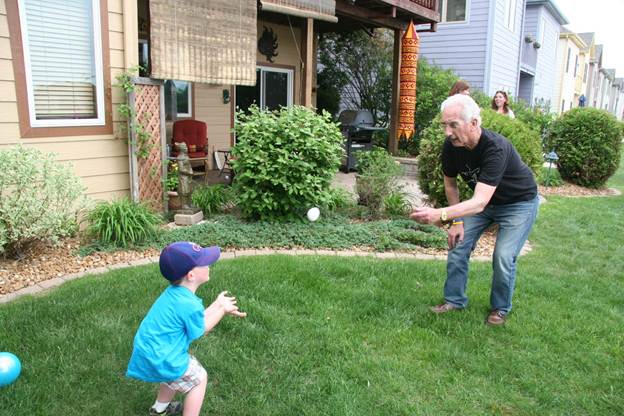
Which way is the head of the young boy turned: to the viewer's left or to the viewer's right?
to the viewer's right

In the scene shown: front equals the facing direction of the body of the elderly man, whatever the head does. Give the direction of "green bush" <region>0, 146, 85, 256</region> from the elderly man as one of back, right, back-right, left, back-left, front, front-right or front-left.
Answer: front-right

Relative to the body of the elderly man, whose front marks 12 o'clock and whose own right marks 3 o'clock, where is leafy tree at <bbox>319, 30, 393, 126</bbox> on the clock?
The leafy tree is roughly at 4 o'clock from the elderly man.

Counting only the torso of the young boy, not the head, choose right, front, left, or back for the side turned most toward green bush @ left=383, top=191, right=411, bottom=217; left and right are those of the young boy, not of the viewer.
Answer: front

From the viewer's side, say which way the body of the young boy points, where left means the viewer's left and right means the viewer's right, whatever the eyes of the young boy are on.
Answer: facing away from the viewer and to the right of the viewer

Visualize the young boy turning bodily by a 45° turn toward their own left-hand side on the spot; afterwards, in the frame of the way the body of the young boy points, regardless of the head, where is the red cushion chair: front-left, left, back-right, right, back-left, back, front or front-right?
front

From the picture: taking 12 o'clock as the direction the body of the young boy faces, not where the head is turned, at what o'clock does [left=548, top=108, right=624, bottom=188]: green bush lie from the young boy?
The green bush is roughly at 12 o'clock from the young boy.

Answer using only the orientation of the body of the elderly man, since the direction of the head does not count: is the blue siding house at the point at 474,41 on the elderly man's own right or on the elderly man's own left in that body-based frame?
on the elderly man's own right

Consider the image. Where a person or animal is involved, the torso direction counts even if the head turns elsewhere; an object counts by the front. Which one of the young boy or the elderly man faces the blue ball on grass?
the elderly man

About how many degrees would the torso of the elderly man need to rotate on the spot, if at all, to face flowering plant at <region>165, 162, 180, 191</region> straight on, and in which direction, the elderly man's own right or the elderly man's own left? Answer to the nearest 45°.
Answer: approximately 90° to the elderly man's own right

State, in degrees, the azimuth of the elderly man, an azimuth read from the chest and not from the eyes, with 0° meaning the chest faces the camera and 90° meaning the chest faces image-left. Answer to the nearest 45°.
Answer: approximately 45°

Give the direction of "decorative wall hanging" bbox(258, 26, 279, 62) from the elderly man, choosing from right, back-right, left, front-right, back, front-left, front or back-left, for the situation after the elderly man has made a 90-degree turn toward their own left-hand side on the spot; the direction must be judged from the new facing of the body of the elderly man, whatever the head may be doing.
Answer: back

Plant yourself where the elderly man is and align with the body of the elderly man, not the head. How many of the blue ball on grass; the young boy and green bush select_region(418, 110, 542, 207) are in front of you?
2

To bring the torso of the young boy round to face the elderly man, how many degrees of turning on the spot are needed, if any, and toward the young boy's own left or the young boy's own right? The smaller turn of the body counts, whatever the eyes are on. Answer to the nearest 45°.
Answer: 0° — they already face them

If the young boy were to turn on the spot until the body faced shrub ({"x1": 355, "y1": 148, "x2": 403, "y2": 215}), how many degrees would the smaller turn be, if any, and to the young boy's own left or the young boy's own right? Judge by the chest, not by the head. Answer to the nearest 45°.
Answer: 0° — they already face it

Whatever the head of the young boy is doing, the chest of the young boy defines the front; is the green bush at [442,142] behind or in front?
in front

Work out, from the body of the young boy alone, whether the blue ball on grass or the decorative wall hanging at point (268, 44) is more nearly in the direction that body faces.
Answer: the decorative wall hanging

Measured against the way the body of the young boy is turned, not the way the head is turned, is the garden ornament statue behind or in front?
in front
